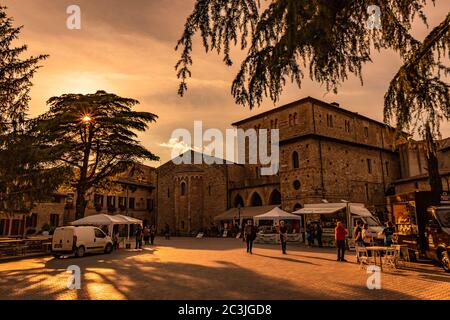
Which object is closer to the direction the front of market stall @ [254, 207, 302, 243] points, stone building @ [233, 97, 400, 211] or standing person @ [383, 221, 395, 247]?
the standing person

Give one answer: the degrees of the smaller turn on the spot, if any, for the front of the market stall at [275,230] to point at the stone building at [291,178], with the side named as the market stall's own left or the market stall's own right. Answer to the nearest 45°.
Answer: approximately 180°

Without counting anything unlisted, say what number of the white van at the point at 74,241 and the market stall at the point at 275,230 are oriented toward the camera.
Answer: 1

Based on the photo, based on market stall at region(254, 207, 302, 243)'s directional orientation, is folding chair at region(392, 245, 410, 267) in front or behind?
in front

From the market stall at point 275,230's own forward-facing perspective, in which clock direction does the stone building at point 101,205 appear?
The stone building is roughly at 4 o'clock from the market stall.

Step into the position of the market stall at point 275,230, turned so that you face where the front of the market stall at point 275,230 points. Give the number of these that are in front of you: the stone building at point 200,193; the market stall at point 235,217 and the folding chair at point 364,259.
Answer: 1

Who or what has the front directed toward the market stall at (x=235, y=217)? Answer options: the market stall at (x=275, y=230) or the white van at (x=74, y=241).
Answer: the white van

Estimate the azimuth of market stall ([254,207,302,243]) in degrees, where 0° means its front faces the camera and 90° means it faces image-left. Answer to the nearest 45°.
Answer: approximately 0°

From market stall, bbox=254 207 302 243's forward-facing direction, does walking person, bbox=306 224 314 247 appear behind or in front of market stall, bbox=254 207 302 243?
in front

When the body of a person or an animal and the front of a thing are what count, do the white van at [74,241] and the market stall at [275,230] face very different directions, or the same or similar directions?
very different directions
